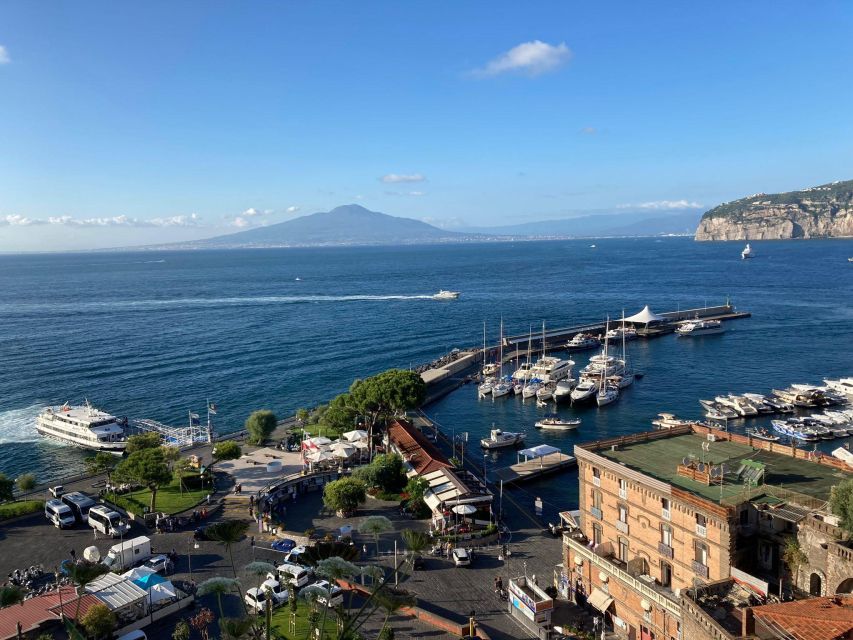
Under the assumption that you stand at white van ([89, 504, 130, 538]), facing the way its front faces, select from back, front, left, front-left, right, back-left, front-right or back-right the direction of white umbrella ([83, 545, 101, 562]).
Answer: front-right

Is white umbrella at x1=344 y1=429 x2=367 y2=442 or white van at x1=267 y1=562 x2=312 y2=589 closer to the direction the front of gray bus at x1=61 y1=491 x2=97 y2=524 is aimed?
the white van

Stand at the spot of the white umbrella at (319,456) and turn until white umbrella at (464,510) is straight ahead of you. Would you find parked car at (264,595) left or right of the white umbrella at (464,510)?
right

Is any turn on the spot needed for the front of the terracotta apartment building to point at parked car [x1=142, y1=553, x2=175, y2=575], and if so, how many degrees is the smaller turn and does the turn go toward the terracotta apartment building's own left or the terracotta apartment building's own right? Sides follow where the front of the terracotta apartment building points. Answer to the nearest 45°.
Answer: approximately 45° to the terracotta apartment building's own right

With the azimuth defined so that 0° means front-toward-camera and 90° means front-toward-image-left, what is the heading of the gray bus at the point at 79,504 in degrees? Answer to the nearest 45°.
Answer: approximately 315°

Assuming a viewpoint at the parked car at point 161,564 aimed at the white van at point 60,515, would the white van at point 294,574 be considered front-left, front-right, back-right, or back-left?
back-right

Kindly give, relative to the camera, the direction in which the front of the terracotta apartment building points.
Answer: facing the viewer and to the left of the viewer

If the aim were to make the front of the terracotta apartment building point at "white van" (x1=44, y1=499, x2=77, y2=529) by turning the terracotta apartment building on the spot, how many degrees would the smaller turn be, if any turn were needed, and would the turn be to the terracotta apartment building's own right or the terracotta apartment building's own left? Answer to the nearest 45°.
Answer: approximately 45° to the terracotta apartment building's own right

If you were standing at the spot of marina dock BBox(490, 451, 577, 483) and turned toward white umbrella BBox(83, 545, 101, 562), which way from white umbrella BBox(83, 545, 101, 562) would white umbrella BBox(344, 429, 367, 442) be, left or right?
right

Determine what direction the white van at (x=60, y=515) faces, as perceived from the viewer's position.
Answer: facing the viewer and to the right of the viewer

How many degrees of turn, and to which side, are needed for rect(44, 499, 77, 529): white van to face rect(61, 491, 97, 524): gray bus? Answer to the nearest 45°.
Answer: approximately 90° to its left

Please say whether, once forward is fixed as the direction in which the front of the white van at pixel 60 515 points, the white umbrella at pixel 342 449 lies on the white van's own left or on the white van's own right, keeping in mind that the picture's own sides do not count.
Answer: on the white van's own left

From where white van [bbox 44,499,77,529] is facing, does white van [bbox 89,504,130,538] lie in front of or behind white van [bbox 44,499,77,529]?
in front
